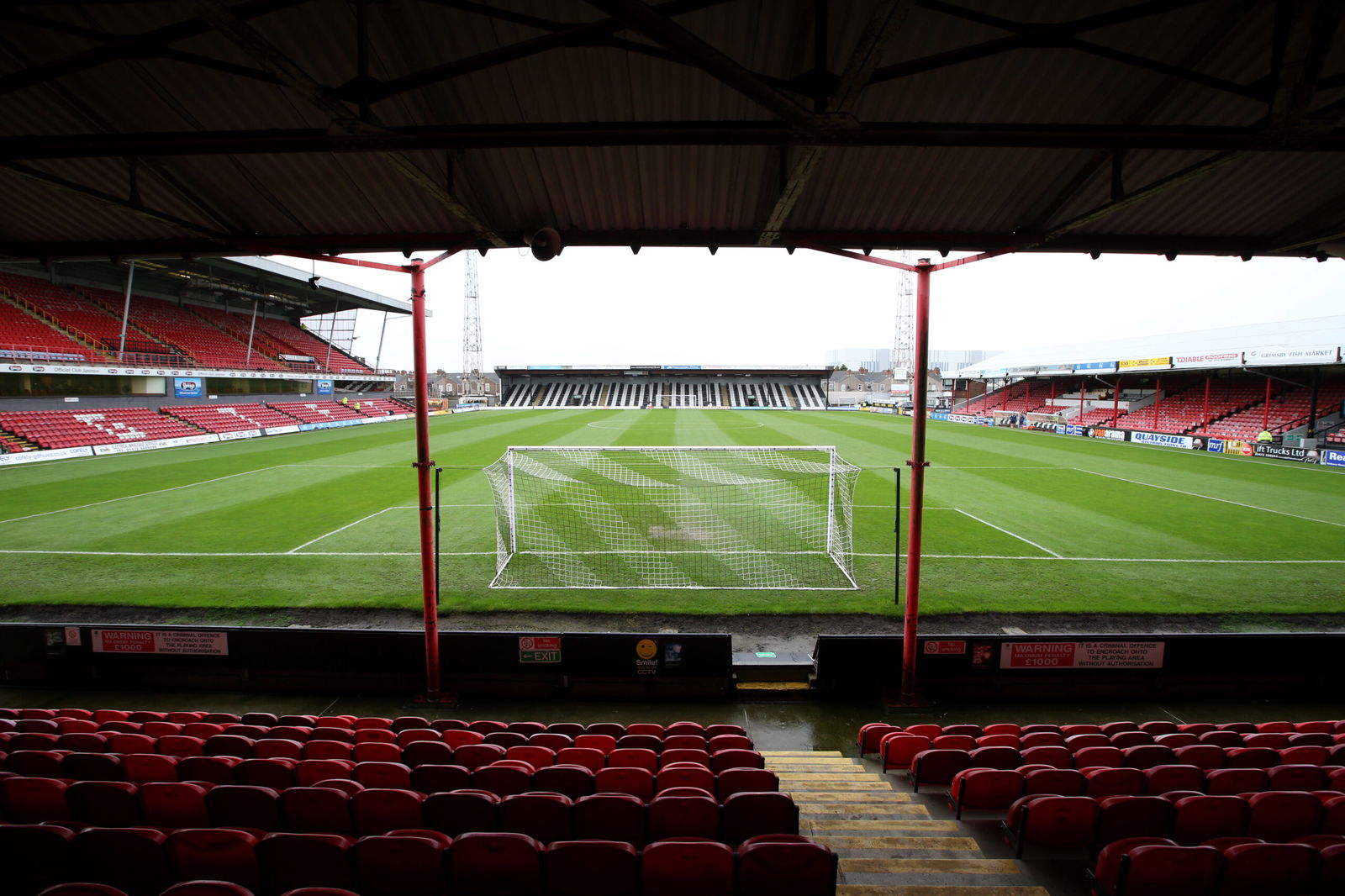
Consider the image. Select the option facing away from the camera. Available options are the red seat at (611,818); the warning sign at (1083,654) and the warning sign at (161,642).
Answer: the red seat

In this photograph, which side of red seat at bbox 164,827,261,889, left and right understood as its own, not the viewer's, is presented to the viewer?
back

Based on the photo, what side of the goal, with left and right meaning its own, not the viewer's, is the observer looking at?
back

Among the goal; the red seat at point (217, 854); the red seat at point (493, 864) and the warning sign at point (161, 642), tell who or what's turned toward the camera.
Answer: the warning sign

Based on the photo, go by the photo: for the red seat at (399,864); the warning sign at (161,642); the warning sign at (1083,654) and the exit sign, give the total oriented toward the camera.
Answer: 3

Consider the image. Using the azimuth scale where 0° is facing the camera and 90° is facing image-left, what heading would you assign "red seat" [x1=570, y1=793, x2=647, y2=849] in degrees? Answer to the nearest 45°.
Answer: approximately 180°

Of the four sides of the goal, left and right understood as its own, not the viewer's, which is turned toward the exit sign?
back

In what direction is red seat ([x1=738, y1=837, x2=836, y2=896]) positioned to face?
away from the camera

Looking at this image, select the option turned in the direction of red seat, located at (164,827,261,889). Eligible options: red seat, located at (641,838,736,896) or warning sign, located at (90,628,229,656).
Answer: the warning sign

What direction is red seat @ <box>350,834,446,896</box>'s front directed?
away from the camera

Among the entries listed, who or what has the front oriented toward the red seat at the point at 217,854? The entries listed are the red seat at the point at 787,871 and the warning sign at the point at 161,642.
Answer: the warning sign

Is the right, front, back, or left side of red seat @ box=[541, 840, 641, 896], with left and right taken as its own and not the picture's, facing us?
back

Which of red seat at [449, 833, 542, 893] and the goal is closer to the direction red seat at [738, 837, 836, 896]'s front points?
the goal

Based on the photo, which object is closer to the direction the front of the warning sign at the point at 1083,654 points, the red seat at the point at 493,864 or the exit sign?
the red seat

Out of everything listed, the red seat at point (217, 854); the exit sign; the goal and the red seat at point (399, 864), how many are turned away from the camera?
3
